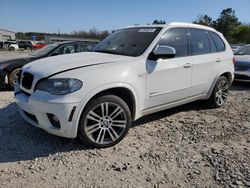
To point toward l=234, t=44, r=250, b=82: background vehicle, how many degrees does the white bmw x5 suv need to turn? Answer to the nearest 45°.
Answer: approximately 180°

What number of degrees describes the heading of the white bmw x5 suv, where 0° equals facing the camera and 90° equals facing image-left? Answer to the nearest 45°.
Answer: approximately 45°

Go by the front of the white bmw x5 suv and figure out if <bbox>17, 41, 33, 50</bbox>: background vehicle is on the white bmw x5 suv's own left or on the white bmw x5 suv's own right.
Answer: on the white bmw x5 suv's own right

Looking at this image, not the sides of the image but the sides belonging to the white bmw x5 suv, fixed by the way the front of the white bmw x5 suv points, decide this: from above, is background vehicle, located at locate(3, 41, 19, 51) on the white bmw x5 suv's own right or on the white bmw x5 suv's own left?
on the white bmw x5 suv's own right

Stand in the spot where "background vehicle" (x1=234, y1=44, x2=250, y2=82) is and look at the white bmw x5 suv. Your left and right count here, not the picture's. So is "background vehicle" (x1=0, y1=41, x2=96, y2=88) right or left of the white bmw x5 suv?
right
